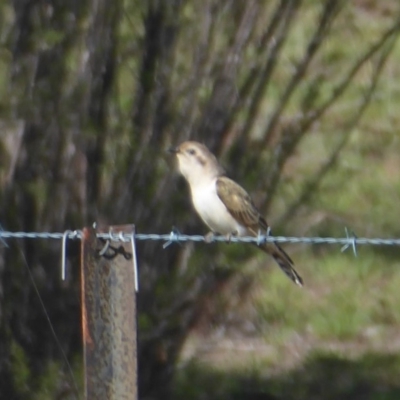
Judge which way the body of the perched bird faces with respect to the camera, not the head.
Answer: to the viewer's left
